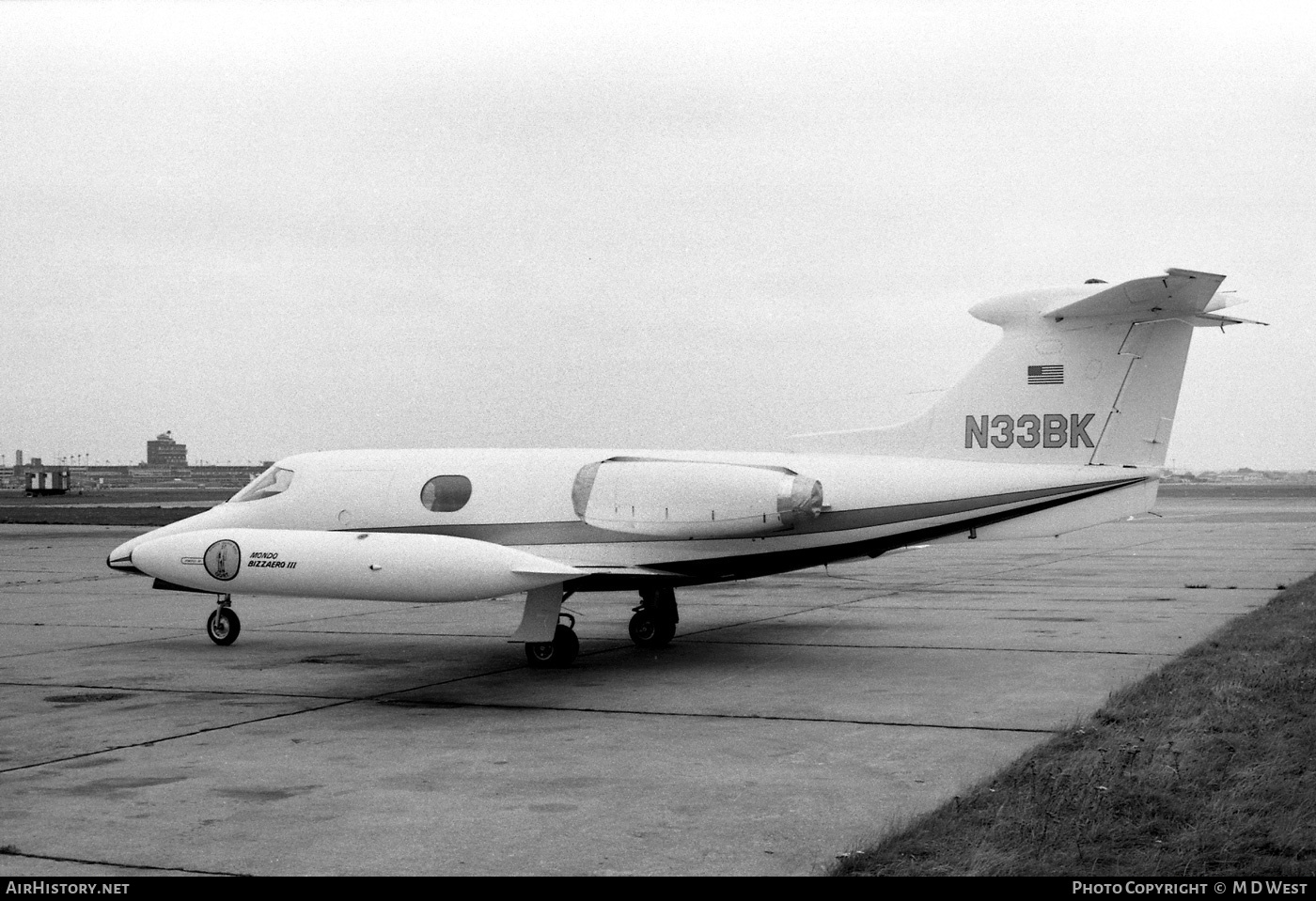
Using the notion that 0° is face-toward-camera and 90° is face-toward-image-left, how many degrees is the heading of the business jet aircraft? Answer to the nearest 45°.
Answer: approximately 135°
